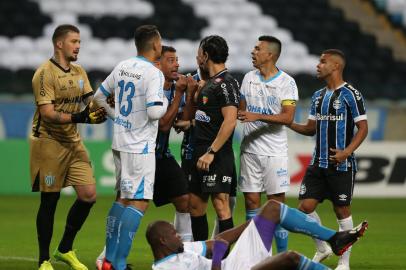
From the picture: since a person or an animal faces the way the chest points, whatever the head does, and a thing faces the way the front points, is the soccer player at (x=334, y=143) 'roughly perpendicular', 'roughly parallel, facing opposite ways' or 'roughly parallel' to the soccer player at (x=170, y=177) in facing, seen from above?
roughly perpendicular

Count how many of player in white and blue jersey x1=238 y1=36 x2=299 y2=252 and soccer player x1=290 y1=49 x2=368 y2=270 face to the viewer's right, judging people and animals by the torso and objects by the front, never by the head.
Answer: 0

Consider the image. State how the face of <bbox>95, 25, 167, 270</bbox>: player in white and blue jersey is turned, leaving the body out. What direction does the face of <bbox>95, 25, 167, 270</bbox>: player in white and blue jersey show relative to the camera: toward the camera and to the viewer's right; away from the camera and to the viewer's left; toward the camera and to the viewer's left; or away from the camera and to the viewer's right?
away from the camera and to the viewer's right

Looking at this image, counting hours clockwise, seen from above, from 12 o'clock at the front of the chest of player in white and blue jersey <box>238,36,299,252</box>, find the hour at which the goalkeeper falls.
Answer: The goalkeeper is roughly at 1 o'clock from the player in white and blue jersey.

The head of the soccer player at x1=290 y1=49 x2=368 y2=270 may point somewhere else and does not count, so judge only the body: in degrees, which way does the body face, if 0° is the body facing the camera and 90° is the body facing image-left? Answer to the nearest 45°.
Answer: approximately 45°

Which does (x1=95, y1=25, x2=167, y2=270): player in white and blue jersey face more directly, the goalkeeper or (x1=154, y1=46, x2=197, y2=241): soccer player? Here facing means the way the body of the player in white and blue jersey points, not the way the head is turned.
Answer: the soccer player

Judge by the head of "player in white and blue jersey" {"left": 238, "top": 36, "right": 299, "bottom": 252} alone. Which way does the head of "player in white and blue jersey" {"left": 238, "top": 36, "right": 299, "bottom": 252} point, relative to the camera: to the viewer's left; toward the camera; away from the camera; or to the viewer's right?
to the viewer's left

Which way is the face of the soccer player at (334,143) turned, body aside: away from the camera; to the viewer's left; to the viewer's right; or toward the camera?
to the viewer's left

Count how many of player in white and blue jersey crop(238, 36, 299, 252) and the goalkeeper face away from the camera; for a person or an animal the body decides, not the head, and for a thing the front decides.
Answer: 0

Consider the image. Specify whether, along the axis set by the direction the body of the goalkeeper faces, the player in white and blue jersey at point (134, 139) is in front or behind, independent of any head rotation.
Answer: in front

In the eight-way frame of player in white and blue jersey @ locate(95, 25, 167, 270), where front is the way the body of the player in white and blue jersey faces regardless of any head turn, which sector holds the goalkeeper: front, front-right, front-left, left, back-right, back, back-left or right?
left
